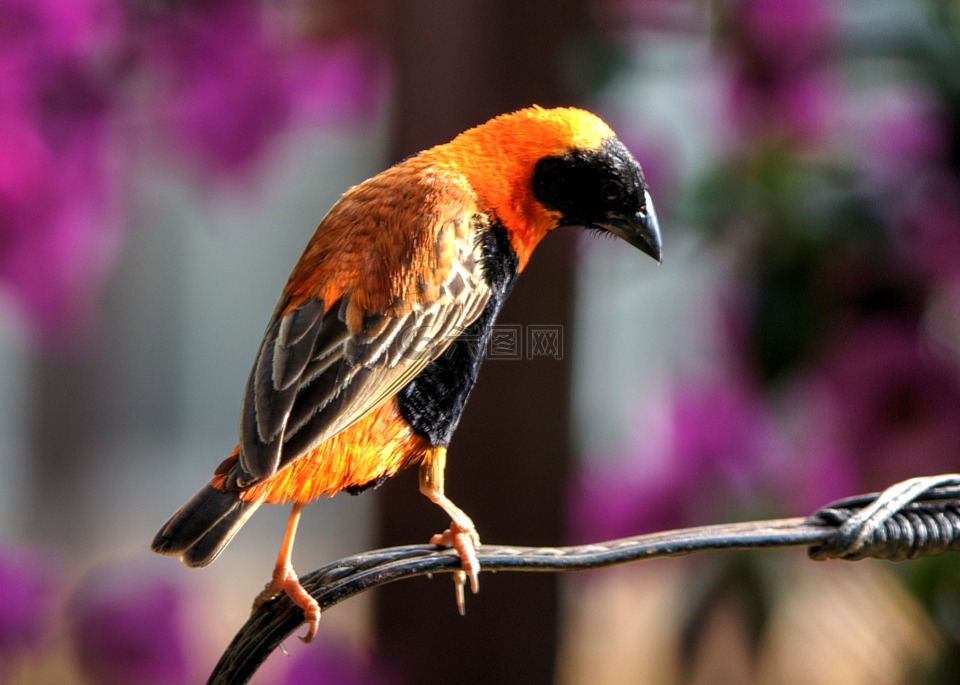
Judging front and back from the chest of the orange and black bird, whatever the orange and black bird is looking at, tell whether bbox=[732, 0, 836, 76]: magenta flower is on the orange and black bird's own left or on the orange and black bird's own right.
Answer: on the orange and black bird's own left

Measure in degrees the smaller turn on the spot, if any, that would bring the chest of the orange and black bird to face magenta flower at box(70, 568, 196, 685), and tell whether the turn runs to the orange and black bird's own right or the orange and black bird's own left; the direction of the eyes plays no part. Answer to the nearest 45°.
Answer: approximately 135° to the orange and black bird's own left

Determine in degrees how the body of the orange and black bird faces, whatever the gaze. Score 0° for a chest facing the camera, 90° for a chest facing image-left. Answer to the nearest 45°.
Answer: approximately 270°

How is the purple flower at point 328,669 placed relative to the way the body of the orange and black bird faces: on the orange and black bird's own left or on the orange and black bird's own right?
on the orange and black bird's own left

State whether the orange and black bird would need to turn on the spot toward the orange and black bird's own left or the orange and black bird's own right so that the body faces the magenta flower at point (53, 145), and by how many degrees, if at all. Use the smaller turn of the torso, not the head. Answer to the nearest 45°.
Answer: approximately 135° to the orange and black bird's own left

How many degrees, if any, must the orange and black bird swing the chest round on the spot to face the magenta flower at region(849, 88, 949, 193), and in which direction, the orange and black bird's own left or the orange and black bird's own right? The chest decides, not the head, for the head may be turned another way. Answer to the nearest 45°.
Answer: approximately 45° to the orange and black bird's own left

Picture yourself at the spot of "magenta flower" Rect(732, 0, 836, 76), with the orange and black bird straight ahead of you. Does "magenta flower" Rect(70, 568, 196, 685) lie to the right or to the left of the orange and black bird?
right

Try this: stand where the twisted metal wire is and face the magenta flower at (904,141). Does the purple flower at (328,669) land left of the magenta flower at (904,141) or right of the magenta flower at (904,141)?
left

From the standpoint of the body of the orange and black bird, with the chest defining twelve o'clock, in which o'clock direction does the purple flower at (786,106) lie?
The purple flower is roughly at 10 o'clock from the orange and black bird.

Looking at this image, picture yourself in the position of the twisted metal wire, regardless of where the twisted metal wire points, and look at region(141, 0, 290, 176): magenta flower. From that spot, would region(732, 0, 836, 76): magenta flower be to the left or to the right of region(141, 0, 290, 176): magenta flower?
right

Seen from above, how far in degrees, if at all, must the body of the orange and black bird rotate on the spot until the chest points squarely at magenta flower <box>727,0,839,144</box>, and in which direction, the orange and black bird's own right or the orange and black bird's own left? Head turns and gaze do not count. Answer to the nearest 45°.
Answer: approximately 45° to the orange and black bird's own left
